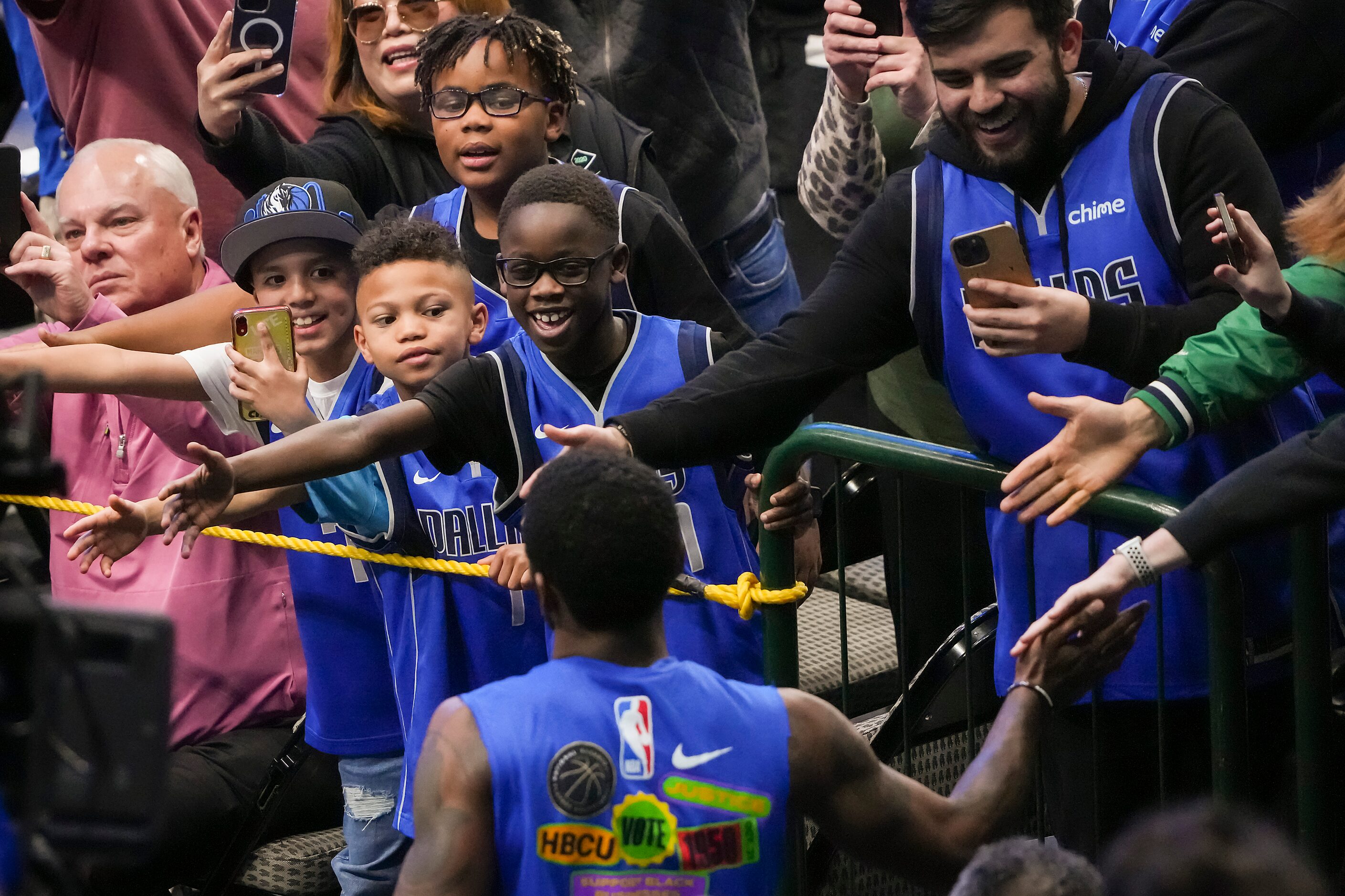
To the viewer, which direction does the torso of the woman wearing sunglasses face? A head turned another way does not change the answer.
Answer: toward the camera

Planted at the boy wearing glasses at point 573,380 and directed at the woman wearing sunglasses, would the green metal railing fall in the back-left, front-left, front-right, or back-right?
back-right

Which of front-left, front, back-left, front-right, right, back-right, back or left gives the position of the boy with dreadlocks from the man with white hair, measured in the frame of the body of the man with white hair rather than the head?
left

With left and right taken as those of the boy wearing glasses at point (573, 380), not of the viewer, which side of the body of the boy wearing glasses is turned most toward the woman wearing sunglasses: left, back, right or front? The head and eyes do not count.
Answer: back

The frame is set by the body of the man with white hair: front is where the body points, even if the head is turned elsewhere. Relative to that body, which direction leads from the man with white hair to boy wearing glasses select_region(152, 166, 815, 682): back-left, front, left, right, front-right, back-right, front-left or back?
left

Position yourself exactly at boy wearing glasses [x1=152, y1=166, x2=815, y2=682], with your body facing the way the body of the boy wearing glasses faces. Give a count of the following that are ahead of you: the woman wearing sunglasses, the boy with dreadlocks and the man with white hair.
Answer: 0

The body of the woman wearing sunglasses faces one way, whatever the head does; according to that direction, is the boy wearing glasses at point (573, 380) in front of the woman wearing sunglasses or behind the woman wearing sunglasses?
in front

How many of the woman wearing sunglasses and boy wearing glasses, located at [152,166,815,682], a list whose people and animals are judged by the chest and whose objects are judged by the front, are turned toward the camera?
2

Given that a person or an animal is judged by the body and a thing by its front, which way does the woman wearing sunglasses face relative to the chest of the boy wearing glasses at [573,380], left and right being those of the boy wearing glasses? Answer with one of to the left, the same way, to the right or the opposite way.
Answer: the same way

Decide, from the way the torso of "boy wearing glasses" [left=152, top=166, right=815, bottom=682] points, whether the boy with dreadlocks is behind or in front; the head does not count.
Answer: behind

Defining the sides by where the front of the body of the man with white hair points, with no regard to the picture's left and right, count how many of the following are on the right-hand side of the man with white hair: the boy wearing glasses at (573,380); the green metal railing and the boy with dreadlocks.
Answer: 0

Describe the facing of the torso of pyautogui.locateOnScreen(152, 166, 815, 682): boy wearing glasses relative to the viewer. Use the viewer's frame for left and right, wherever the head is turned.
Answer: facing the viewer

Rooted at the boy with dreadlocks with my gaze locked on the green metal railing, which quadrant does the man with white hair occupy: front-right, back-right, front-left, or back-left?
back-right

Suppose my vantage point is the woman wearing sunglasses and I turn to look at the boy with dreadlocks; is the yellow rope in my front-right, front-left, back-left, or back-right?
front-right
